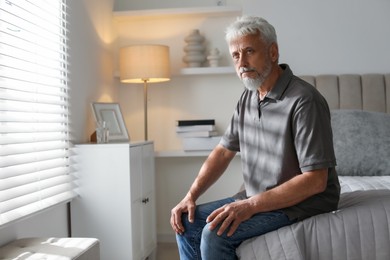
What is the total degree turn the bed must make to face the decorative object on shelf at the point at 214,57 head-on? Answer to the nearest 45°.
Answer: approximately 135° to its right

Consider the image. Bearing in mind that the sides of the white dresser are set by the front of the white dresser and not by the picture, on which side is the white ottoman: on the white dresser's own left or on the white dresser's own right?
on the white dresser's own right

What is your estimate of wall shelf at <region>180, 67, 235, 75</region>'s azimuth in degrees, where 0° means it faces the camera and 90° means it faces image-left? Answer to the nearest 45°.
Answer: approximately 0°
